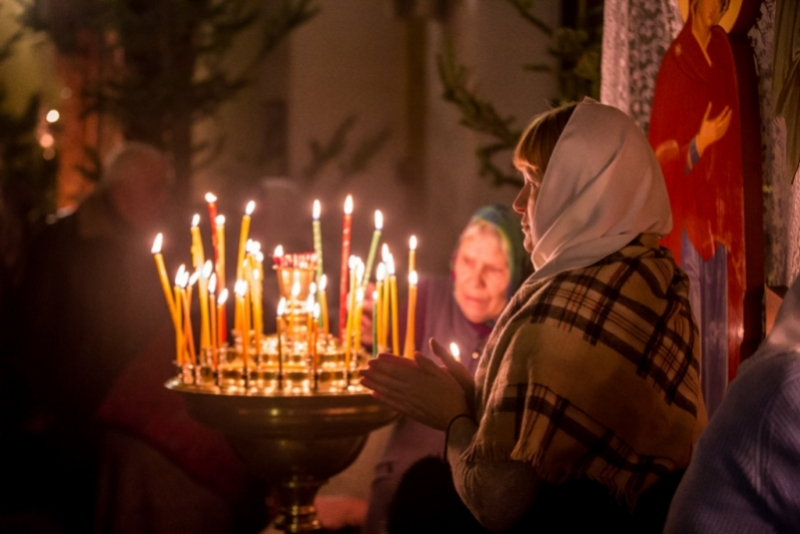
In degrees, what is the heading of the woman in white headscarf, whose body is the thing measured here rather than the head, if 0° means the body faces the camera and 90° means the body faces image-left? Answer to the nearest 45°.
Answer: approximately 135°

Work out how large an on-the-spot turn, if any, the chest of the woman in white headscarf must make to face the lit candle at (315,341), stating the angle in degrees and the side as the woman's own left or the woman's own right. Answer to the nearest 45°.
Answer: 0° — they already face it

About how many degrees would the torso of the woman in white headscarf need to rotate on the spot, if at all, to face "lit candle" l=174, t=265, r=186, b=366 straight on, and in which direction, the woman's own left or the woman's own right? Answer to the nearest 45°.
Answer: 0° — they already face it

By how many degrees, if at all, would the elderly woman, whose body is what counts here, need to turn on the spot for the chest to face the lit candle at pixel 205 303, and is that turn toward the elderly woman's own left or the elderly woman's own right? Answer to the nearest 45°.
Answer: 0° — they already face it

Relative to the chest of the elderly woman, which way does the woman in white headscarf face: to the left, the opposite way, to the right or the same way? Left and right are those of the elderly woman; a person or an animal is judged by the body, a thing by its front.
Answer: to the right

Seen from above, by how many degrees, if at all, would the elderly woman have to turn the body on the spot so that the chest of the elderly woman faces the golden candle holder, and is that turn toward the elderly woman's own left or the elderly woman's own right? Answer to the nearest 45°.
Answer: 0° — they already face it
